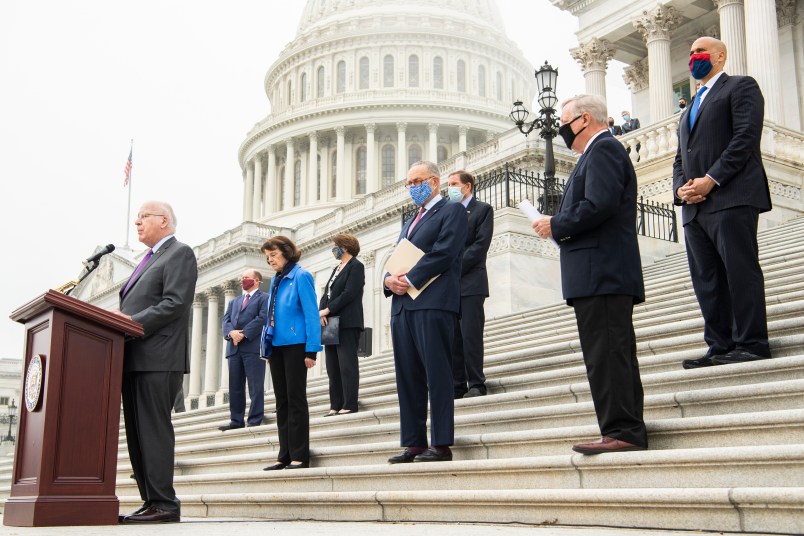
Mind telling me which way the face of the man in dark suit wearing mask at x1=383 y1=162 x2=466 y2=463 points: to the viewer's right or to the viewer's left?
to the viewer's left

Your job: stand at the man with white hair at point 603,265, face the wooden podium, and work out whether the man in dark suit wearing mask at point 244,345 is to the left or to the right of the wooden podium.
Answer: right

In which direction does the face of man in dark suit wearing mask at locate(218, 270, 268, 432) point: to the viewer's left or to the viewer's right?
to the viewer's left

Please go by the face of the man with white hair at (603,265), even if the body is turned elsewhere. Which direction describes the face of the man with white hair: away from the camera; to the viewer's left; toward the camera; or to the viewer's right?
to the viewer's left

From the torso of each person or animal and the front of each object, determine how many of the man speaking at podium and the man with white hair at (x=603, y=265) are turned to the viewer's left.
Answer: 2

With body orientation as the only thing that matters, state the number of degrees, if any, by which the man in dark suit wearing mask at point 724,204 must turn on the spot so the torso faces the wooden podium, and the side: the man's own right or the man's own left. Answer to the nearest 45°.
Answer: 0° — they already face it

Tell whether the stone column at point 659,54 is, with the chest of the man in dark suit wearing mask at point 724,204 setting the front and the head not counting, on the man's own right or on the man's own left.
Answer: on the man's own right

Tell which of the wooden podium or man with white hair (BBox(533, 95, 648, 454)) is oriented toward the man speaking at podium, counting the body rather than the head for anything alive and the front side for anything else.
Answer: the man with white hair

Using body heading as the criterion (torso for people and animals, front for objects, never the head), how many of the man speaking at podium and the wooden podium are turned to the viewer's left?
2

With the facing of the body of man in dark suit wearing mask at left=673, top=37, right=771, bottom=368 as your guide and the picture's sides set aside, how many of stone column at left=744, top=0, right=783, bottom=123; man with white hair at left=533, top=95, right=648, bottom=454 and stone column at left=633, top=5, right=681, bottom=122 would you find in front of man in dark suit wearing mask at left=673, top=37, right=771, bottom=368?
1

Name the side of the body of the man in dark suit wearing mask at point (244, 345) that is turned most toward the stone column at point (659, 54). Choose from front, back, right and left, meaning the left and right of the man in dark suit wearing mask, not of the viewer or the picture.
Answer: back

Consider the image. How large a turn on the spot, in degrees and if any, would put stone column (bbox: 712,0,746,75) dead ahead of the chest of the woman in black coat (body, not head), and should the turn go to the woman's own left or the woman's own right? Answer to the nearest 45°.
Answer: approximately 180°

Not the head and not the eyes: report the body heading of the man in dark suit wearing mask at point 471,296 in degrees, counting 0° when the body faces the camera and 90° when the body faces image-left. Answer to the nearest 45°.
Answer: approximately 45°

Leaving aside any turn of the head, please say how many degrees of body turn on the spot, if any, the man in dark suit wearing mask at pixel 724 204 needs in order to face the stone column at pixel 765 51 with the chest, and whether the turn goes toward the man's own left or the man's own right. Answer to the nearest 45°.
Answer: approximately 135° to the man's own right

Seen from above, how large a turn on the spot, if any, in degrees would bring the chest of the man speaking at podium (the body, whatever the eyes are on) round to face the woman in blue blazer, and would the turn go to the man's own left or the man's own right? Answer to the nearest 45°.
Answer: approximately 135° to the man's own right

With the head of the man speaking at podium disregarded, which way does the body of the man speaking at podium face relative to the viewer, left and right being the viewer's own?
facing to the left of the viewer
